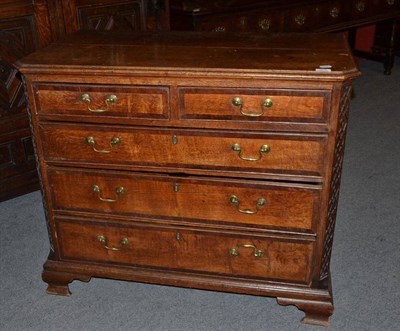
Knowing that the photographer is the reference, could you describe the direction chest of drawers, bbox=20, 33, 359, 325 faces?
facing the viewer

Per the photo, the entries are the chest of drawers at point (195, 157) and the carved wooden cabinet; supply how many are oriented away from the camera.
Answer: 0

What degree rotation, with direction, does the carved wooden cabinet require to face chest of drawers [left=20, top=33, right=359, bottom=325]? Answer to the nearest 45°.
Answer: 0° — it already faces it

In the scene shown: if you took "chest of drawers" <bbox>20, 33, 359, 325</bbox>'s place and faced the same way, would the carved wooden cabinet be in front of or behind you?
behind
